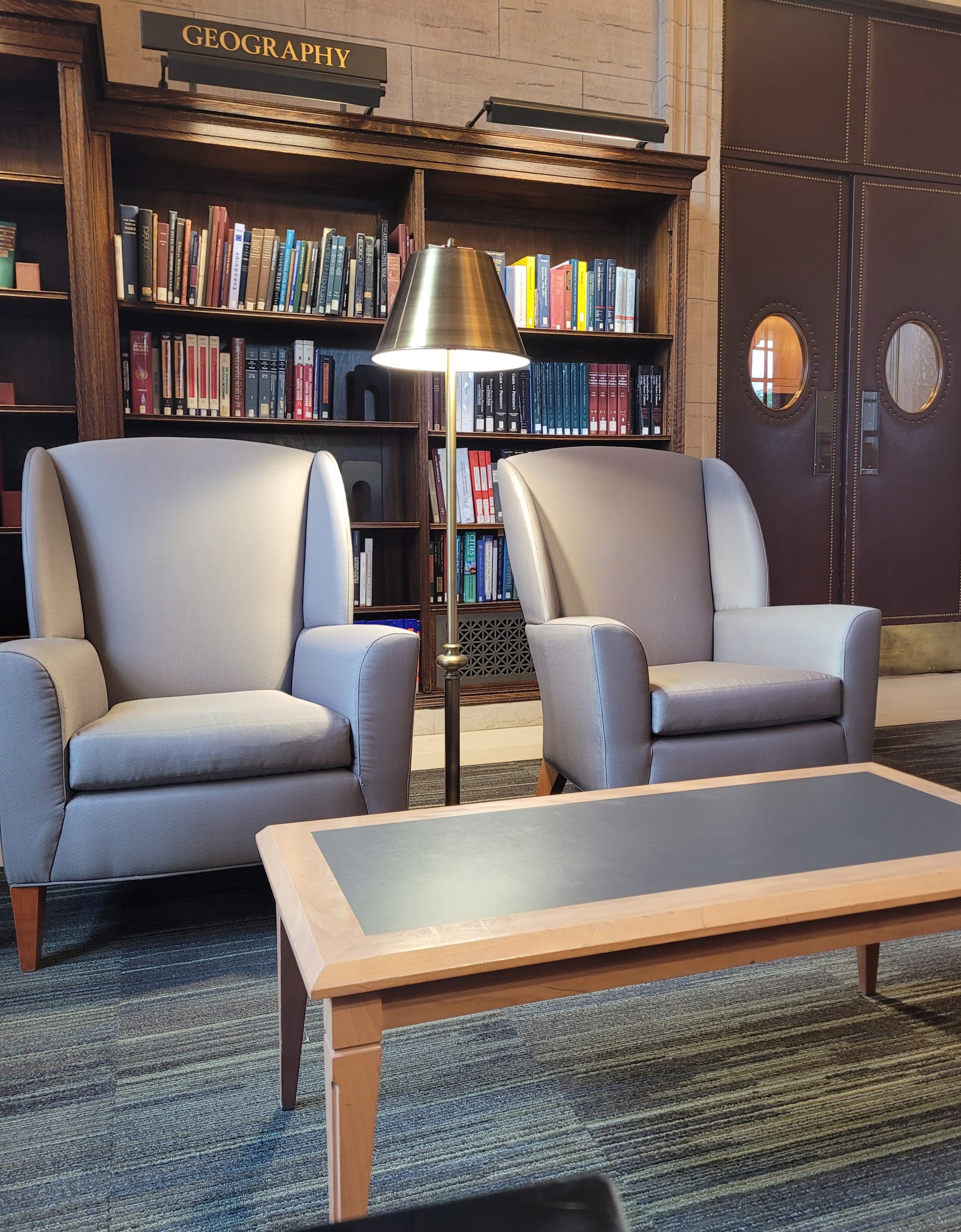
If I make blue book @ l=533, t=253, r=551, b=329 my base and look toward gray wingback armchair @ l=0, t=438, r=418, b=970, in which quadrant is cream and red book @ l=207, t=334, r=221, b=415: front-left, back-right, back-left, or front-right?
front-right

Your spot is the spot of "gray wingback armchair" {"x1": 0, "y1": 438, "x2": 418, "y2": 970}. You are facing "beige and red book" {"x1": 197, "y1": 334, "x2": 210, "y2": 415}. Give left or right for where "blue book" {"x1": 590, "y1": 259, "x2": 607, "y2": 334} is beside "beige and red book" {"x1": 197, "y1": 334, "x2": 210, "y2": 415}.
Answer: right

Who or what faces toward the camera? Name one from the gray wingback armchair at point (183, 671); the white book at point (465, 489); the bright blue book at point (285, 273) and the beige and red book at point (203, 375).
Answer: the gray wingback armchair

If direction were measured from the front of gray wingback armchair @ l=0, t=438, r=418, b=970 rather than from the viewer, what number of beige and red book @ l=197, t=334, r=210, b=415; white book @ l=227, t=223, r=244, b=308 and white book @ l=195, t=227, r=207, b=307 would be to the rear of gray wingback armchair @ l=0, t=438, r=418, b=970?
3
